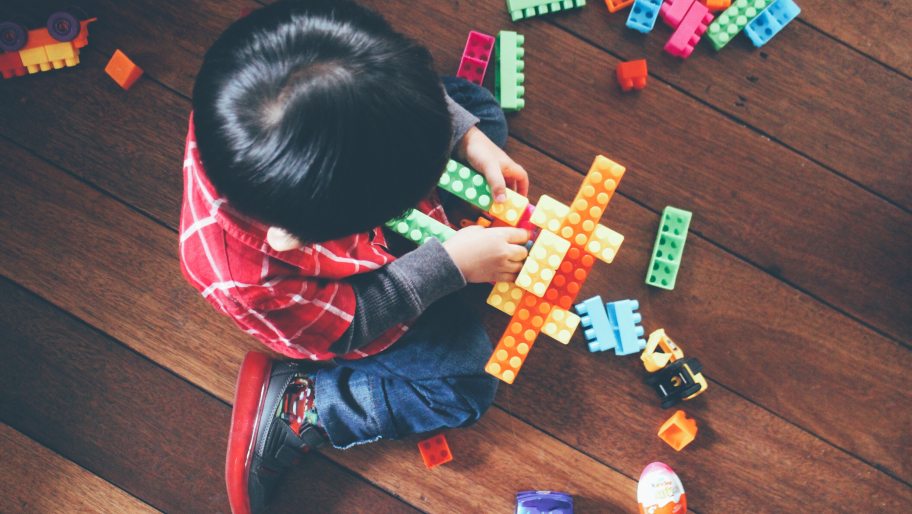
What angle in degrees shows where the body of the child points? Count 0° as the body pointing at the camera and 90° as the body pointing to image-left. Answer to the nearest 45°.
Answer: approximately 270°
